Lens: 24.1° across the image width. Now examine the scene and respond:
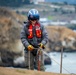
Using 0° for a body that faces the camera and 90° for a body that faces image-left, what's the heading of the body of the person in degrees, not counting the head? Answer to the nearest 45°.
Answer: approximately 0°

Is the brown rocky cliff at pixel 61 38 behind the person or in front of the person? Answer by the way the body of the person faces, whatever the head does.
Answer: behind
